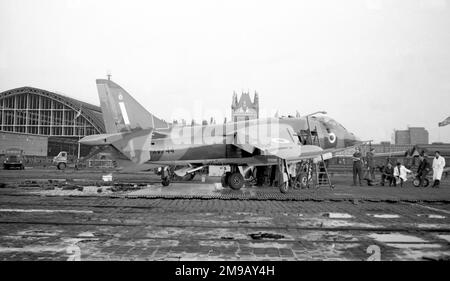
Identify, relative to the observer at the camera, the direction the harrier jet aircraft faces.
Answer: facing to the right of the viewer

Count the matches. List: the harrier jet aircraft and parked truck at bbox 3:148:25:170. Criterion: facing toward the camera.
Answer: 1

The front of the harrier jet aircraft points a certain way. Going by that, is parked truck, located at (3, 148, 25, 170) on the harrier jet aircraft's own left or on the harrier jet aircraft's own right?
on the harrier jet aircraft's own left

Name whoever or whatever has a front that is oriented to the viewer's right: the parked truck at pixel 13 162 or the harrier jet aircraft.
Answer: the harrier jet aircraft

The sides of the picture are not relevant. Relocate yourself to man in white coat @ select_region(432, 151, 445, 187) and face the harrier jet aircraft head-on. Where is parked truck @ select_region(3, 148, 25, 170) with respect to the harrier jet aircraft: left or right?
right

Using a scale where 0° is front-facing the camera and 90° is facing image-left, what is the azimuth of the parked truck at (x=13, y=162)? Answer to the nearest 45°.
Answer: approximately 0°

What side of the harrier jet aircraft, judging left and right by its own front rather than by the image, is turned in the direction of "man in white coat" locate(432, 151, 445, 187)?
front
